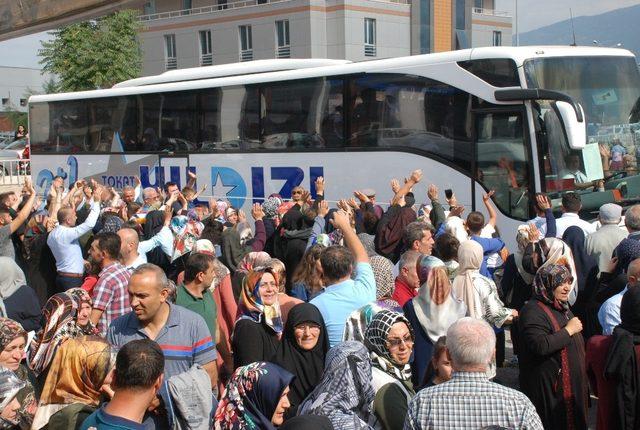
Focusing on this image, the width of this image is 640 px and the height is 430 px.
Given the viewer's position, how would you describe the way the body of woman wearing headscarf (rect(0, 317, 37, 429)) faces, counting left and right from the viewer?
facing the viewer and to the right of the viewer

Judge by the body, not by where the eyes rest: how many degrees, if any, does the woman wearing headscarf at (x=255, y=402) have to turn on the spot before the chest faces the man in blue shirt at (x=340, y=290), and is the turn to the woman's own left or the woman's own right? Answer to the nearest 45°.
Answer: approximately 90° to the woman's own left

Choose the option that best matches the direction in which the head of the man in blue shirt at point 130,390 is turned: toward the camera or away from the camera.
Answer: away from the camera

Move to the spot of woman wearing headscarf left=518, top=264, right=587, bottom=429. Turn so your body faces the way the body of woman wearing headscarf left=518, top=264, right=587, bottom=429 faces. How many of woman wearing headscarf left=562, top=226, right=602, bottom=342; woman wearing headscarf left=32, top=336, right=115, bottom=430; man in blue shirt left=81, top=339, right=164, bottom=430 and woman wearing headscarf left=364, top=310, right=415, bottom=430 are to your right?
3

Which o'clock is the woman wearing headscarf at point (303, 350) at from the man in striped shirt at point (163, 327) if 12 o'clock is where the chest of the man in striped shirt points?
The woman wearing headscarf is roughly at 8 o'clock from the man in striped shirt.

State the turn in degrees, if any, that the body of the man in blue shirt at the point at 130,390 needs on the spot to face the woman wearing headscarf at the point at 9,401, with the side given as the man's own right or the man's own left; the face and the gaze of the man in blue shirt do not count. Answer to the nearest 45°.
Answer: approximately 90° to the man's own left

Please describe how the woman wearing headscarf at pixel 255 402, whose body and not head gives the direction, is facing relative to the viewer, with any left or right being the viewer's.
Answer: facing to the right of the viewer

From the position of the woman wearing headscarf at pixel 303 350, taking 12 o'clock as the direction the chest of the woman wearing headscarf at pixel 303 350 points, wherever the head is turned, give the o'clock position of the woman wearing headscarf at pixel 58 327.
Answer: the woman wearing headscarf at pixel 58 327 is roughly at 3 o'clock from the woman wearing headscarf at pixel 303 350.

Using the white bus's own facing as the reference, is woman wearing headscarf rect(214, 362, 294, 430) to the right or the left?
on its right

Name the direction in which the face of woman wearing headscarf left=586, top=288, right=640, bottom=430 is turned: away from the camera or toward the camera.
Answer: away from the camera

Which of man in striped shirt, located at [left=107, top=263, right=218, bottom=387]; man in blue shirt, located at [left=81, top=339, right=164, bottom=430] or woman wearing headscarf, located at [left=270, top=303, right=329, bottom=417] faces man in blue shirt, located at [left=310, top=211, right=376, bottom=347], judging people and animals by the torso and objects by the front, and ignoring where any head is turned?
man in blue shirt, located at [left=81, top=339, right=164, bottom=430]

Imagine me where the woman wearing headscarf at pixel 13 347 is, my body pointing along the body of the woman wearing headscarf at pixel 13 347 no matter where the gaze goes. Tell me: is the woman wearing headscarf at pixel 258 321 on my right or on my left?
on my left

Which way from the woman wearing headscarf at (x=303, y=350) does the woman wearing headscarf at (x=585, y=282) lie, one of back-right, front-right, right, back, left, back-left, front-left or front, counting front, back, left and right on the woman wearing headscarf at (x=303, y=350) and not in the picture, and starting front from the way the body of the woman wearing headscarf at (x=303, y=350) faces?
back-left

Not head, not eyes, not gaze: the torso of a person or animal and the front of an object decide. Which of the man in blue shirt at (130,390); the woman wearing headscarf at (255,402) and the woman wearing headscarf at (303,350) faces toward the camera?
the woman wearing headscarf at (303,350)

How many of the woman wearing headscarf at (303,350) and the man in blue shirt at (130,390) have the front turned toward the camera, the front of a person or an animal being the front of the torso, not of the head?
1
